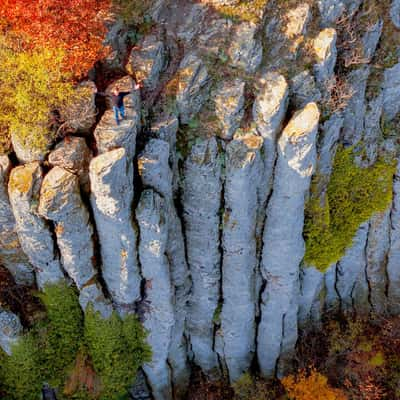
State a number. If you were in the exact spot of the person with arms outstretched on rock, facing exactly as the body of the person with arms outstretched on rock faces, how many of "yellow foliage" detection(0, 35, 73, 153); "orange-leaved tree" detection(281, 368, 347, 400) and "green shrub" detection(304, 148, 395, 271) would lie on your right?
1

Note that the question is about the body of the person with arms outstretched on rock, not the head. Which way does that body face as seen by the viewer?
toward the camera

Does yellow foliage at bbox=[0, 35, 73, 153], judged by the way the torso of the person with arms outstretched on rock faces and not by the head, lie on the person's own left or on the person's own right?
on the person's own right
